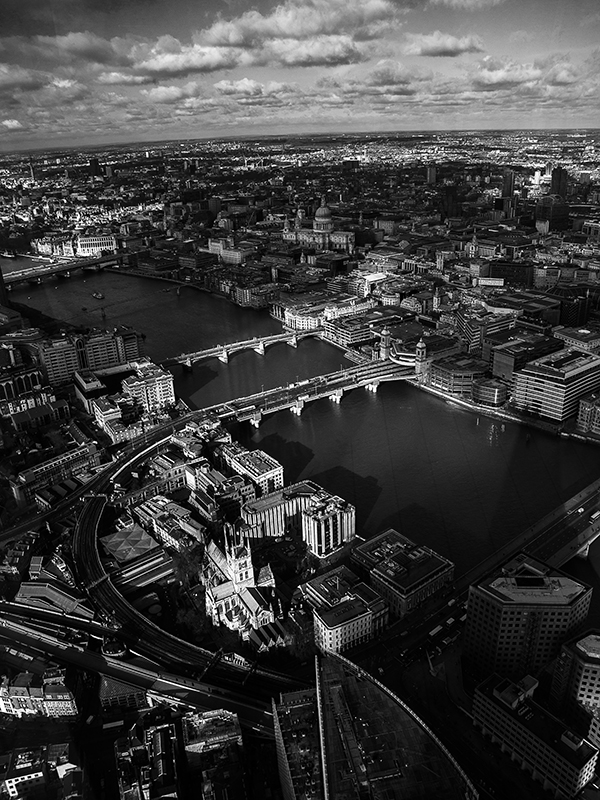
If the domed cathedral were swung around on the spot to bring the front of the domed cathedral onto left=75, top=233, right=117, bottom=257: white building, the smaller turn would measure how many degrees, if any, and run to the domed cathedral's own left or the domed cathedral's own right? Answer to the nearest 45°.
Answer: approximately 45° to the domed cathedral's own left

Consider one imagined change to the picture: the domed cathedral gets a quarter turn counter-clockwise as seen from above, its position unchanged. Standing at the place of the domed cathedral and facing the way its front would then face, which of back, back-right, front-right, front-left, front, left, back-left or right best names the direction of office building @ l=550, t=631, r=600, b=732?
front-left

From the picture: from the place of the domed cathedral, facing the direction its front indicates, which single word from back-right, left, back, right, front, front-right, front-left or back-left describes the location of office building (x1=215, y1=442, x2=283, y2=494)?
back-left

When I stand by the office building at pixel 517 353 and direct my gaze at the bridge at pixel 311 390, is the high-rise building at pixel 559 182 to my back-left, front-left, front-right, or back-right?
back-right

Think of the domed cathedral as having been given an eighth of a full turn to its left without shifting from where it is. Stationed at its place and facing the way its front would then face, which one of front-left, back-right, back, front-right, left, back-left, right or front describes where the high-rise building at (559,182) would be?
back-right

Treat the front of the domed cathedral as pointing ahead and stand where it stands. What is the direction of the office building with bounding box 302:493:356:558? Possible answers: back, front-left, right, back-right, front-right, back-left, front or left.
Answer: back-left

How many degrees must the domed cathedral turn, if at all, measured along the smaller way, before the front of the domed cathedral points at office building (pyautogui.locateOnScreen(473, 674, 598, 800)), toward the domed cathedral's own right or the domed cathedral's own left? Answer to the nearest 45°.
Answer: approximately 135° to the domed cathedral's own left

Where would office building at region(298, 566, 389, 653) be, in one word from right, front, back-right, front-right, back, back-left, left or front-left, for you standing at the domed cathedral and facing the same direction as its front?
back-left

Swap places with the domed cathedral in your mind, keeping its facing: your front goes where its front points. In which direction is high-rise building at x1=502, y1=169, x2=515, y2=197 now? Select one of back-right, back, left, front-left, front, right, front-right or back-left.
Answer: right

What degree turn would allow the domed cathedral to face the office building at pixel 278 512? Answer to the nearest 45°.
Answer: approximately 135° to its left

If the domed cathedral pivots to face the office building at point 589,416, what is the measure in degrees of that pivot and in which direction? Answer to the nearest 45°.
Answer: approximately 135° to its left

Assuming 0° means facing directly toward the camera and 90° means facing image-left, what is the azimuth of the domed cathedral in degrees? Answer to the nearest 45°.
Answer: approximately 135°

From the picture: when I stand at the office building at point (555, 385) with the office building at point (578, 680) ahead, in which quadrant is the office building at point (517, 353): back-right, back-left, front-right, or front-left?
back-right
